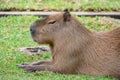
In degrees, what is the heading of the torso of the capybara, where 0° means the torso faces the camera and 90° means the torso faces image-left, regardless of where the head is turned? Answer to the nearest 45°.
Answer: approximately 90°
